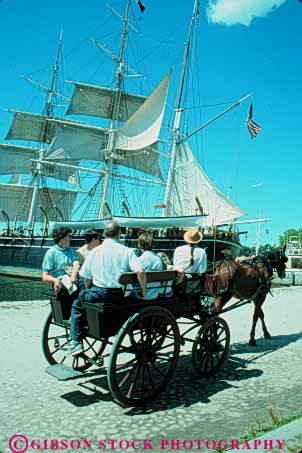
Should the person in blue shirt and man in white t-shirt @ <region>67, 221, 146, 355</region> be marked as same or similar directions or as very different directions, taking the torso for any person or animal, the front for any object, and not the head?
very different directions

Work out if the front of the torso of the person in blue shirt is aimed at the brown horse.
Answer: no

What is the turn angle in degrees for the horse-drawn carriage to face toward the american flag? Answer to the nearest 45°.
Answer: approximately 45° to its left

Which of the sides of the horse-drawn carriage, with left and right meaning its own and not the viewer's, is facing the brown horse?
front

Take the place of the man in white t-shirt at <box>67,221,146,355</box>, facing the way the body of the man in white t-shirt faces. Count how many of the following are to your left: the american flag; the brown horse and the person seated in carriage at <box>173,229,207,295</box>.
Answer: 0

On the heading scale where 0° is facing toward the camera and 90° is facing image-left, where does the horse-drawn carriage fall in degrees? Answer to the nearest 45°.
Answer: approximately 225°
